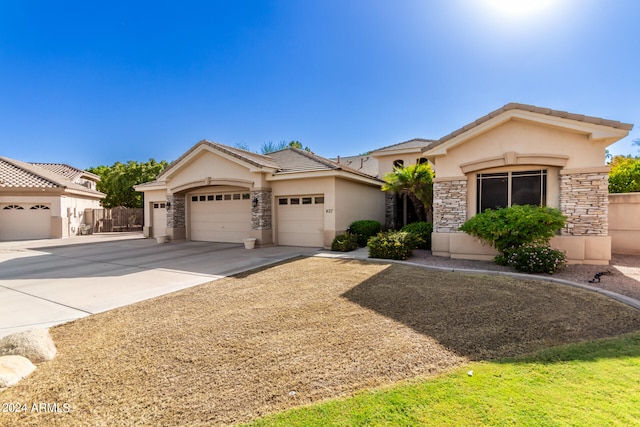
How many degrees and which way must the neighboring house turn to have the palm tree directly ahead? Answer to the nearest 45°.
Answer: approximately 45° to its left

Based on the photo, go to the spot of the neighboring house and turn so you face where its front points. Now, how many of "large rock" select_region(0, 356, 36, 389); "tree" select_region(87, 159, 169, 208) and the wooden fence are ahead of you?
1

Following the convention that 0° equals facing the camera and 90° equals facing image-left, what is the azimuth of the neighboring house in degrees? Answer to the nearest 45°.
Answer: approximately 0°

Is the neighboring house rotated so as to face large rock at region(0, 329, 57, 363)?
yes

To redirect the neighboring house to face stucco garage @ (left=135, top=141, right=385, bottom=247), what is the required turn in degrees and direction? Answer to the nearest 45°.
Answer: approximately 45° to its left

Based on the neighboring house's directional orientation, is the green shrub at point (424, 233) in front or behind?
in front

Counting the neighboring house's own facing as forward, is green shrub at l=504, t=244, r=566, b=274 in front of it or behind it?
in front

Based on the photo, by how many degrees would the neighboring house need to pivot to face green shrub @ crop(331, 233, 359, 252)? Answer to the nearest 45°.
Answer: approximately 45° to its left

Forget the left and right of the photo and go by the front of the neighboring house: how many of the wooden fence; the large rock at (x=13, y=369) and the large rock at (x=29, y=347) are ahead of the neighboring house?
2

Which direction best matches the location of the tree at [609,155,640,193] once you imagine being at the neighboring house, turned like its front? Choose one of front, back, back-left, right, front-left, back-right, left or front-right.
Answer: front-left

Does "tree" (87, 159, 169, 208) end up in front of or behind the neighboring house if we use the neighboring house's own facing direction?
behind
